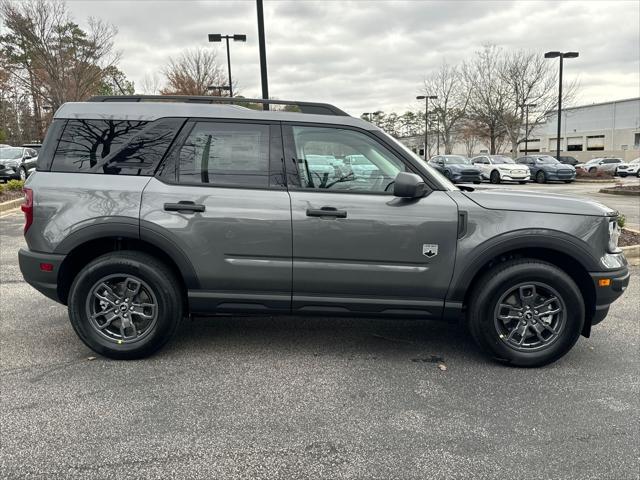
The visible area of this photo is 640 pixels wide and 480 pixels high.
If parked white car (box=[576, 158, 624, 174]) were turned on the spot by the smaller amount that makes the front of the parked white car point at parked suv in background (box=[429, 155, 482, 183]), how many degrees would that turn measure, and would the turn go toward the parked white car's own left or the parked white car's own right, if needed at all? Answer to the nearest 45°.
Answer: approximately 45° to the parked white car's own left

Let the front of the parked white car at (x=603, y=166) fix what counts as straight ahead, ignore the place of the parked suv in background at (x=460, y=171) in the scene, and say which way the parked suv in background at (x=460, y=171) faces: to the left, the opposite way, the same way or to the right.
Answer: to the left

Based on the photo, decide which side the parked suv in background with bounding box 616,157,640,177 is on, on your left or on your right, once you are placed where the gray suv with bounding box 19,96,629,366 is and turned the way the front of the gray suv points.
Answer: on your left

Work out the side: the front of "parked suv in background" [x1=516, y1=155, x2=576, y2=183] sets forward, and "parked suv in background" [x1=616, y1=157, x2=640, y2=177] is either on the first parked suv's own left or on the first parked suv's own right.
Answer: on the first parked suv's own left

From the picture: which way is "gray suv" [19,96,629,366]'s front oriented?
to the viewer's right

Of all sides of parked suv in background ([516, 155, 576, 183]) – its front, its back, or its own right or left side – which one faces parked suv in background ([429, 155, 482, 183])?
right

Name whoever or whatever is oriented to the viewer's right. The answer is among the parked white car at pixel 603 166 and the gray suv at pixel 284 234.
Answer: the gray suv

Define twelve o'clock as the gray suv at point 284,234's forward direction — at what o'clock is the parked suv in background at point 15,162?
The parked suv in background is roughly at 8 o'clock from the gray suv.

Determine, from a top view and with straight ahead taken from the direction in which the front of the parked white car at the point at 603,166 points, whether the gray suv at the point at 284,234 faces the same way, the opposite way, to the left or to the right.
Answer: the opposite way

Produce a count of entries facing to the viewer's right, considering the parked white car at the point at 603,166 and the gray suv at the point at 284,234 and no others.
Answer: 1
